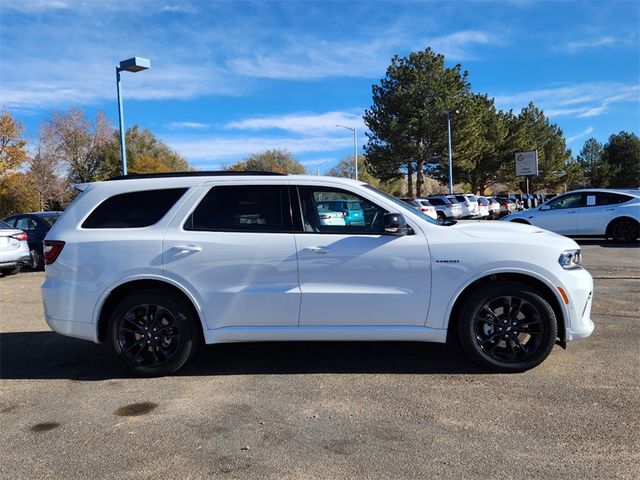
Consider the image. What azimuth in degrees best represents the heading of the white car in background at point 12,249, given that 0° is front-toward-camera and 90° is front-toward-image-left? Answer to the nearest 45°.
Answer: approximately 135°

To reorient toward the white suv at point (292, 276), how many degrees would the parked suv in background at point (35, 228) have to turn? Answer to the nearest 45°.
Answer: approximately 135° to its left

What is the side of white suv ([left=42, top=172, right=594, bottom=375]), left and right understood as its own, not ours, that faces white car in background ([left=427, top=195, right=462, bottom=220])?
left

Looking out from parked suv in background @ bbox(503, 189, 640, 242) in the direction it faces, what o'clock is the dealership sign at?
The dealership sign is roughly at 3 o'clock from the parked suv in background.

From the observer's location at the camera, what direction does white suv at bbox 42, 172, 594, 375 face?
facing to the right of the viewer

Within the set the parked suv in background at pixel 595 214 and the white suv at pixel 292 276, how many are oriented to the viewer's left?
1

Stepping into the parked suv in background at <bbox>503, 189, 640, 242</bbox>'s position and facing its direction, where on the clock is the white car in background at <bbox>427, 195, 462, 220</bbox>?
The white car in background is roughly at 2 o'clock from the parked suv in background.

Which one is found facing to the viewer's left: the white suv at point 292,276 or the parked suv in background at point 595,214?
the parked suv in background

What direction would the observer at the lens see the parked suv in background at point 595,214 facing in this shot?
facing to the left of the viewer

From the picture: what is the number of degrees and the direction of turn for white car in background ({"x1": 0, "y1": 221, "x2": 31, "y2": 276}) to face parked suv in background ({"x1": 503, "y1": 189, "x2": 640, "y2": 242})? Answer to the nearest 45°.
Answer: approximately 135° to its right

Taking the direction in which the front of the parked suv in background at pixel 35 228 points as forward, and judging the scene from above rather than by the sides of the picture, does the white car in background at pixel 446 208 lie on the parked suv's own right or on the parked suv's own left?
on the parked suv's own right

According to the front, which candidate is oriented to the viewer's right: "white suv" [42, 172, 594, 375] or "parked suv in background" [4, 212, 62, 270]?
the white suv
